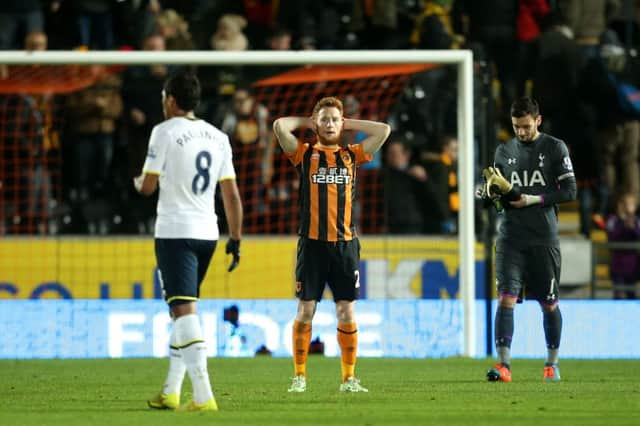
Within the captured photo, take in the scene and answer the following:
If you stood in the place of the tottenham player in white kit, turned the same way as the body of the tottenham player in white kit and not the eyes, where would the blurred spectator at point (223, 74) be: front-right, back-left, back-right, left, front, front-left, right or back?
front-right

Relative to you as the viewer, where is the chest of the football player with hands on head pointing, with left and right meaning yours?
facing the viewer

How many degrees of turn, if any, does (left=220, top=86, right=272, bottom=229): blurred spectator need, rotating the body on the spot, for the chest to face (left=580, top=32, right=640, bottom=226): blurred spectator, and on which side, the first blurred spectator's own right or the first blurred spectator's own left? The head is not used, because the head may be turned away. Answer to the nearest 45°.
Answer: approximately 90° to the first blurred spectator's own left

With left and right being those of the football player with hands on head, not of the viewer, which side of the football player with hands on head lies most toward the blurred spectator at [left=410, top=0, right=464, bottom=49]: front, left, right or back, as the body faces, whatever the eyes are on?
back

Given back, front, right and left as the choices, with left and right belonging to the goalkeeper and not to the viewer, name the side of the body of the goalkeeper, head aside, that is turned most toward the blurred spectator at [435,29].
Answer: back

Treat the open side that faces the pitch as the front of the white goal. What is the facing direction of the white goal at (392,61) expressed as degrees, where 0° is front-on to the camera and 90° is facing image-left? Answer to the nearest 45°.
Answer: approximately 0°

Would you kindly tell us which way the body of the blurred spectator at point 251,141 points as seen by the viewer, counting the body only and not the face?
toward the camera

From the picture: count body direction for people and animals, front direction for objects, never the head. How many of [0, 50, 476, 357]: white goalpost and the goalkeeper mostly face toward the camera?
2

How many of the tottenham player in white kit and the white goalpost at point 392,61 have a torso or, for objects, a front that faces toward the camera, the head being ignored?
1

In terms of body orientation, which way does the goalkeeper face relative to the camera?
toward the camera

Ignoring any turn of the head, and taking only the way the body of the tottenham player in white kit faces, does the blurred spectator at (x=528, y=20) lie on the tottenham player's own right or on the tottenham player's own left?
on the tottenham player's own right

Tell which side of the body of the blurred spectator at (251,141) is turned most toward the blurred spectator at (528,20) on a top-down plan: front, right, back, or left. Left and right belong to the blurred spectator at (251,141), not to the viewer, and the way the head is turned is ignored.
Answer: left
